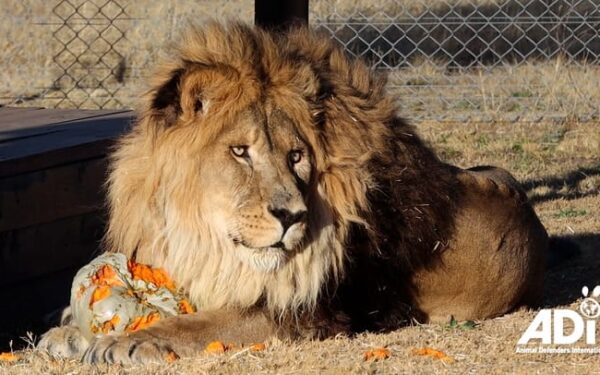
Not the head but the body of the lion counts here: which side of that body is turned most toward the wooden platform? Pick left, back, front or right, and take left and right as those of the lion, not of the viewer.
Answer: right

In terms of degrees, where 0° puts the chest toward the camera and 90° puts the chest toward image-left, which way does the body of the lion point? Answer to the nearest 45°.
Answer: approximately 45°

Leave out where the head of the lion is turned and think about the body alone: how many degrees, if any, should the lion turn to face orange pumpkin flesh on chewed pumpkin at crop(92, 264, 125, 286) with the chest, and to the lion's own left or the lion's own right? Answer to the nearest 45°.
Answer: approximately 45° to the lion's own right

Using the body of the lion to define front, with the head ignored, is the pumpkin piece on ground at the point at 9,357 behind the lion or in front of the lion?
in front
